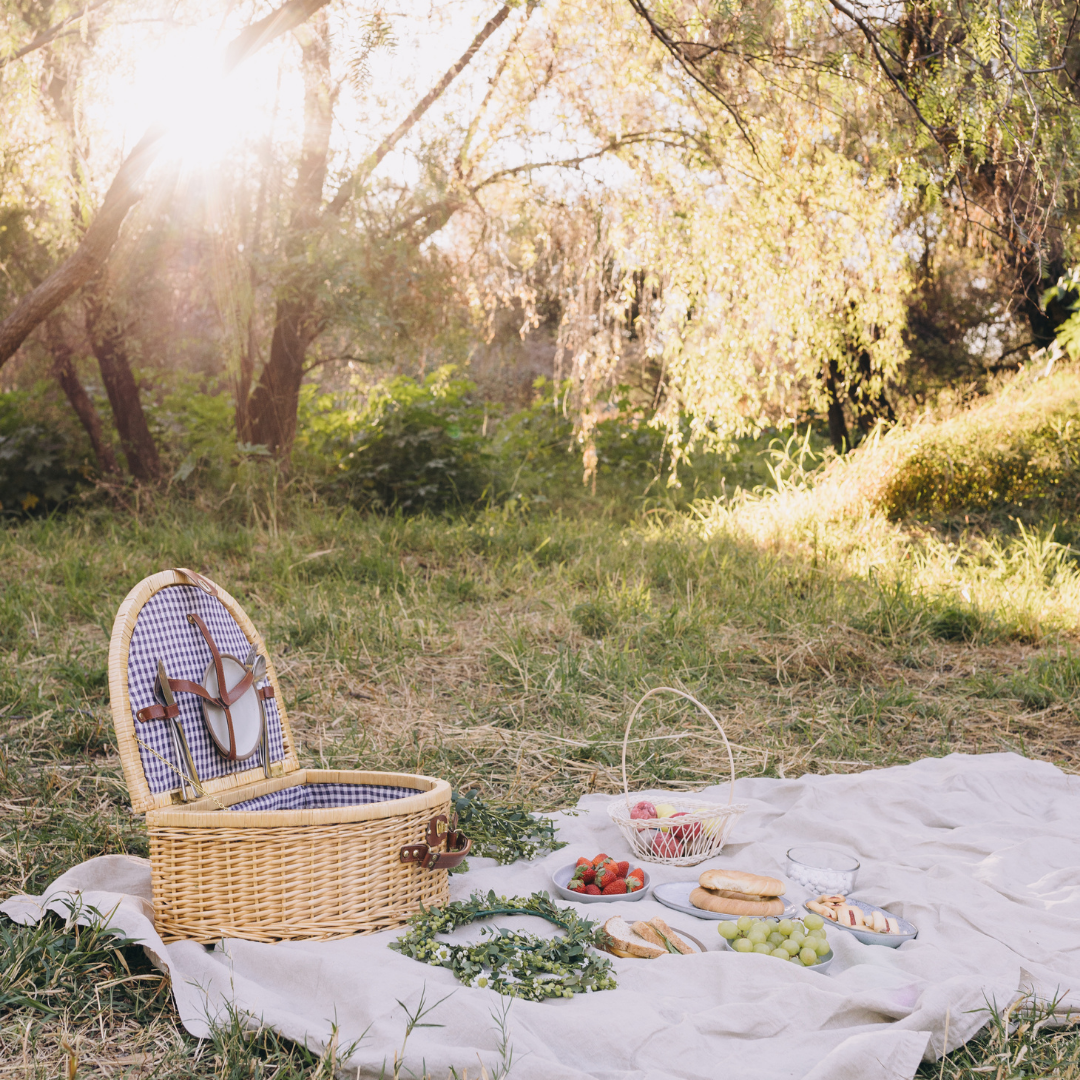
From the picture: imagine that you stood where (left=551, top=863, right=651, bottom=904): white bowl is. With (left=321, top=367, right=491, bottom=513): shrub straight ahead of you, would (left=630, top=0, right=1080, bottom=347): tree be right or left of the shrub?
right

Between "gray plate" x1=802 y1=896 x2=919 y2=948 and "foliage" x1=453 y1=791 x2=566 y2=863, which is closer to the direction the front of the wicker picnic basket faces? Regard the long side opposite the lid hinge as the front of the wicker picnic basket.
the gray plate

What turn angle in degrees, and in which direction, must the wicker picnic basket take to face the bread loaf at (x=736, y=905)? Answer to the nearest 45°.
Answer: approximately 45° to its left

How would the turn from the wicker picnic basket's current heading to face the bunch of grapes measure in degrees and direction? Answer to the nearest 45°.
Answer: approximately 45° to its left

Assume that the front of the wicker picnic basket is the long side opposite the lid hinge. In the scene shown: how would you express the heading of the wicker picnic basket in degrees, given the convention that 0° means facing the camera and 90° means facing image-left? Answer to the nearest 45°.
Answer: approximately 315°
